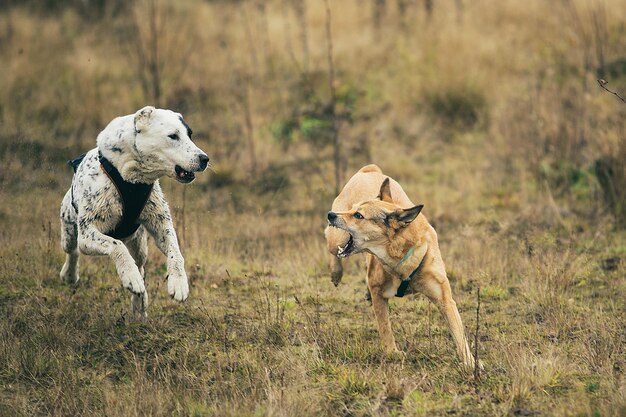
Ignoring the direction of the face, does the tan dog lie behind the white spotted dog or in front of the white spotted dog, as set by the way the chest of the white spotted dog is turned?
in front

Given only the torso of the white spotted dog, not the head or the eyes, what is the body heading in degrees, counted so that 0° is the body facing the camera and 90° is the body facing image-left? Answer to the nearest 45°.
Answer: approximately 315°

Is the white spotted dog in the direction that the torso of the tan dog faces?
no
